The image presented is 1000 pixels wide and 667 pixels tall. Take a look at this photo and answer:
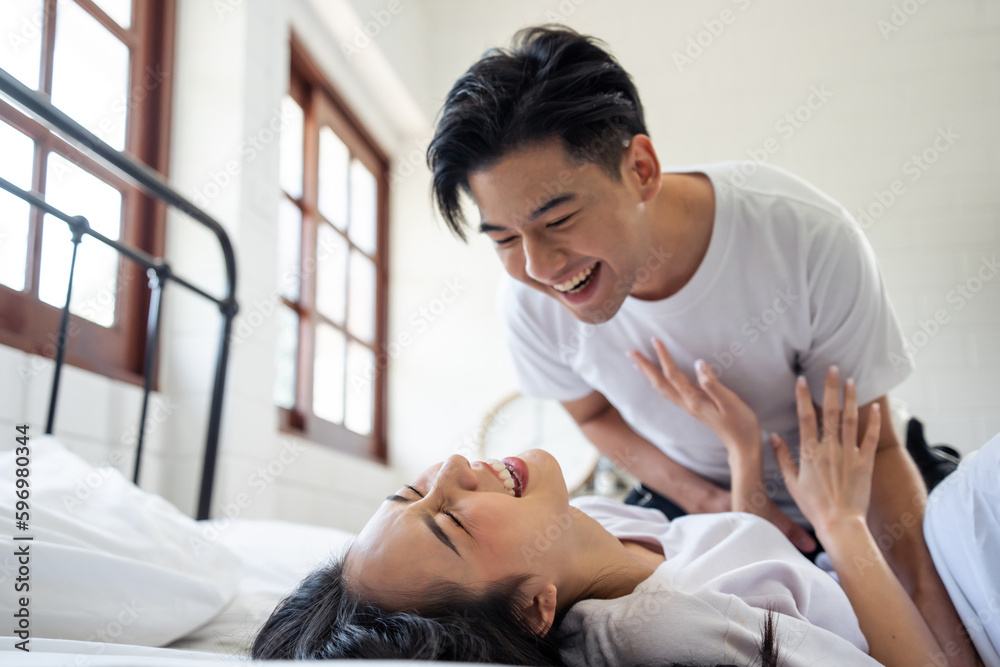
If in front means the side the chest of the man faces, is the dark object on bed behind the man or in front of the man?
behind

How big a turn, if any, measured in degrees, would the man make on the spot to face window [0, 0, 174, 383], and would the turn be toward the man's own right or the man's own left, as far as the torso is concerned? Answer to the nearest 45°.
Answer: approximately 45° to the man's own right

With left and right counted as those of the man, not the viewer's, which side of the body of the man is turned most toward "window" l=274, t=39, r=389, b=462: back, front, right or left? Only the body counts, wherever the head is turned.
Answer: right

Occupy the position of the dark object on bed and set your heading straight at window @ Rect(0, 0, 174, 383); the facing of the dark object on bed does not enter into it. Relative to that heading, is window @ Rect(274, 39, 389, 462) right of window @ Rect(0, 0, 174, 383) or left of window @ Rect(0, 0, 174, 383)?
right

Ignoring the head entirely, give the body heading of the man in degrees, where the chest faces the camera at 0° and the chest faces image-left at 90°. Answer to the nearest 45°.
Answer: approximately 45°
